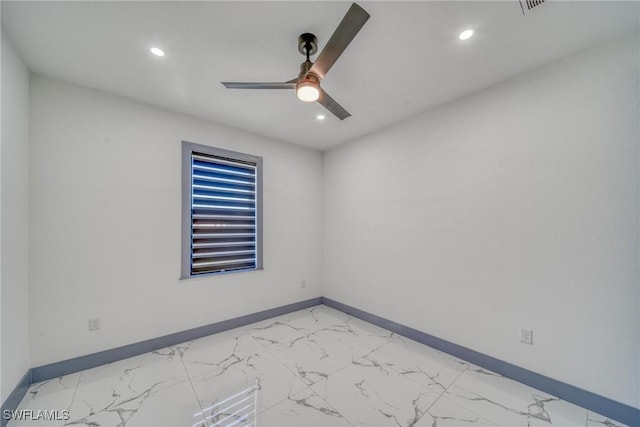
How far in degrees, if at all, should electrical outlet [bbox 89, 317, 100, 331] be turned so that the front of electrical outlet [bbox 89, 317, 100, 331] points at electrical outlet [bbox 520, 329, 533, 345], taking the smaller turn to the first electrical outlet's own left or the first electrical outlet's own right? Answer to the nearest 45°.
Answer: approximately 45° to the first electrical outlet's own left

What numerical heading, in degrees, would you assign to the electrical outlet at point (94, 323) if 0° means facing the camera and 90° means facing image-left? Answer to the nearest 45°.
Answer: approximately 0°

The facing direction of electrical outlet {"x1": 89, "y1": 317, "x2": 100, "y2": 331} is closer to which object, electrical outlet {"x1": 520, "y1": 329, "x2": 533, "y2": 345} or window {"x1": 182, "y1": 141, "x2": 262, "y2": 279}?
the electrical outlet

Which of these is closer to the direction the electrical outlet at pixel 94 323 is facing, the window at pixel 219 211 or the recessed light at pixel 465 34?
the recessed light

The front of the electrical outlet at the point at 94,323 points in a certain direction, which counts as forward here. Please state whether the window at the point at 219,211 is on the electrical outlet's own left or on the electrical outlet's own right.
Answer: on the electrical outlet's own left
